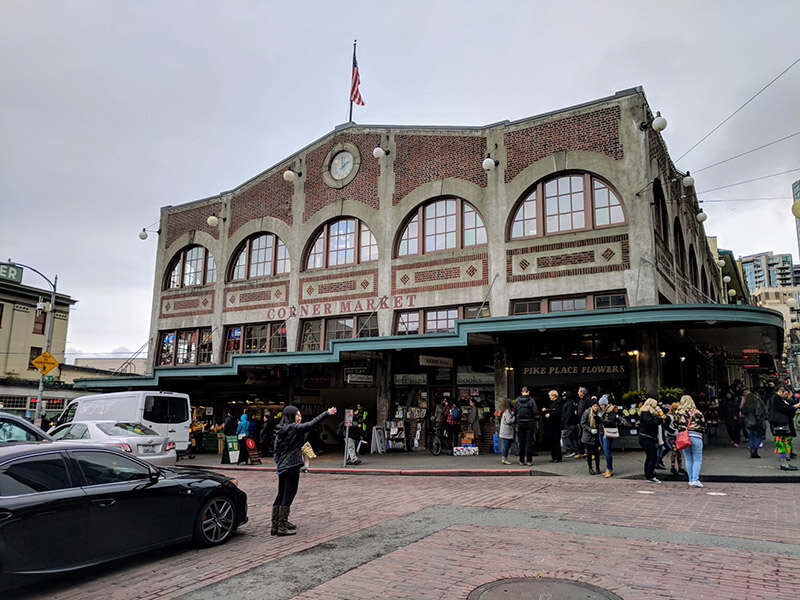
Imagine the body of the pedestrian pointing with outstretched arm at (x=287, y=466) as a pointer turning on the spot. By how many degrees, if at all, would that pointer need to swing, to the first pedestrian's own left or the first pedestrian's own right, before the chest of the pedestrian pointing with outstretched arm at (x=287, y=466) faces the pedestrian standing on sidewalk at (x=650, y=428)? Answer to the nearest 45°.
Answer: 0° — they already face them

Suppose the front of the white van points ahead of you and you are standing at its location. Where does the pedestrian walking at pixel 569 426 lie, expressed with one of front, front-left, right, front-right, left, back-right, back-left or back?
back

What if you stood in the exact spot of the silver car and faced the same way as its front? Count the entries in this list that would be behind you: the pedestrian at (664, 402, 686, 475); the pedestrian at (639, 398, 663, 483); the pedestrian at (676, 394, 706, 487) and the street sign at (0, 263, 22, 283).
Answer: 3

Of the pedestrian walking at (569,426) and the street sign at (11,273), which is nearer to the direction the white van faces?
the street sign

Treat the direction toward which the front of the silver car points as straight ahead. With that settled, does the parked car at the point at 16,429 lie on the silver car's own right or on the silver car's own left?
on the silver car's own left

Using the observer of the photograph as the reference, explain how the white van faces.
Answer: facing away from the viewer and to the left of the viewer
